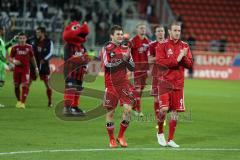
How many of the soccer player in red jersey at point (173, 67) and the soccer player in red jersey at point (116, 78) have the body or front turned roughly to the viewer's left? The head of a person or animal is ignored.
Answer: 0

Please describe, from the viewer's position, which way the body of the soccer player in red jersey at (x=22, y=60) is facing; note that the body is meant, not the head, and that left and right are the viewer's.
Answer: facing the viewer

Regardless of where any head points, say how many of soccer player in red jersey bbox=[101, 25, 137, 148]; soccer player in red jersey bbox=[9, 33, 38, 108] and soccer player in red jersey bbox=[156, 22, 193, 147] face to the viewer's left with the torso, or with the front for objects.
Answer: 0

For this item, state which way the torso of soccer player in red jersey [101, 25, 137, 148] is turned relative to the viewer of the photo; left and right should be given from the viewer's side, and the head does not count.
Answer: facing the viewer and to the right of the viewer

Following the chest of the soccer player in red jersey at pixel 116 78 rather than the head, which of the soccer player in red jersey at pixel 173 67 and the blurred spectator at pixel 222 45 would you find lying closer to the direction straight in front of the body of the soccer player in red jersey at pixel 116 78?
the soccer player in red jersey

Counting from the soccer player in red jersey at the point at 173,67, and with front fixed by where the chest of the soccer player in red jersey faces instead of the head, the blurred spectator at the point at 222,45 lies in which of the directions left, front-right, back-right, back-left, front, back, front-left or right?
back-left

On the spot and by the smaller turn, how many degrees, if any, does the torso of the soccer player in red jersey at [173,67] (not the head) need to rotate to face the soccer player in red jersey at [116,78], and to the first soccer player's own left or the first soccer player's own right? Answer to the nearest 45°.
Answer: approximately 135° to the first soccer player's own right

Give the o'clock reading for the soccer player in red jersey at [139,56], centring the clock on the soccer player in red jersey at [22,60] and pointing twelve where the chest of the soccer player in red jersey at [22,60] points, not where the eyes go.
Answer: the soccer player in red jersey at [139,56] is roughly at 10 o'clock from the soccer player in red jersey at [22,60].
